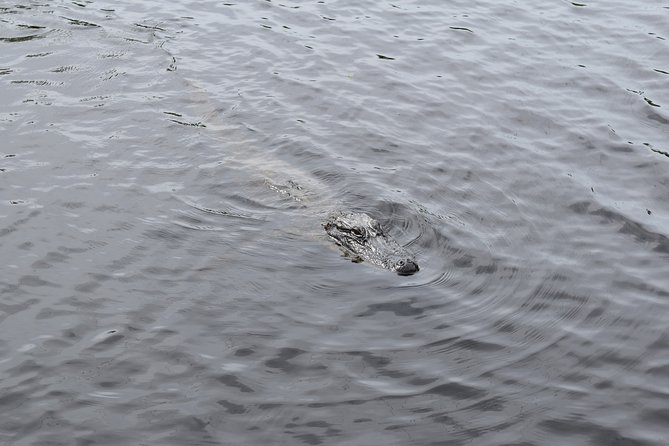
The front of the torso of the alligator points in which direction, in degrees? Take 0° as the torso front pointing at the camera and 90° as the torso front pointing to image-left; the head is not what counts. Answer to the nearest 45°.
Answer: approximately 315°
